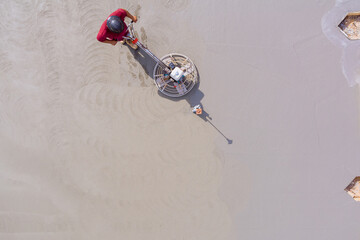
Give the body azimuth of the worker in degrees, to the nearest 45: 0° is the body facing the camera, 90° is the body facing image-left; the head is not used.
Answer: approximately 315°
